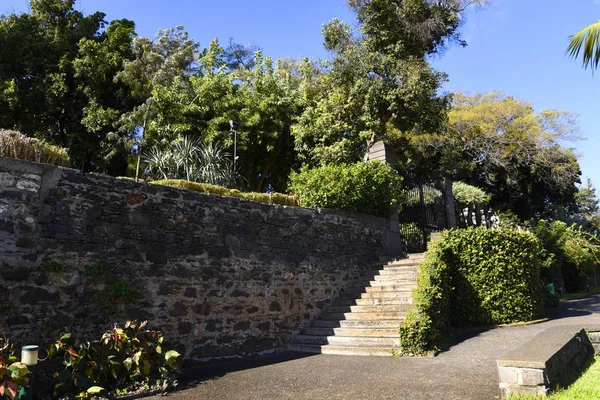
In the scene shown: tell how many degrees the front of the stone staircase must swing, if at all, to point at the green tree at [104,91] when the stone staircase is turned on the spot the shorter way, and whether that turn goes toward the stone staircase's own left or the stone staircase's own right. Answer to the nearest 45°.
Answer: approximately 135° to the stone staircase's own right

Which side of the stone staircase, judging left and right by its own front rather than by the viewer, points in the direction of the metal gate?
back

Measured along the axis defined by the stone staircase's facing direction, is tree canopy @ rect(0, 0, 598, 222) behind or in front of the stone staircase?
behind

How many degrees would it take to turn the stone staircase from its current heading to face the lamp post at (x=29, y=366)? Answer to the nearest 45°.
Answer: approximately 45° to its right

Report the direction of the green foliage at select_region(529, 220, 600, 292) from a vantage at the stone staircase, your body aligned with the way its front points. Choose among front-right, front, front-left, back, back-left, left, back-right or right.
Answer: back-left

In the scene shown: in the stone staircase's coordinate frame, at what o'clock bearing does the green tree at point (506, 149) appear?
The green tree is roughly at 7 o'clock from the stone staircase.

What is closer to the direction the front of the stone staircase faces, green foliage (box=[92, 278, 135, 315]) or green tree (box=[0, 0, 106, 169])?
the green foliage

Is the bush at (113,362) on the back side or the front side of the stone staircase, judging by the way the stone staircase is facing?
on the front side

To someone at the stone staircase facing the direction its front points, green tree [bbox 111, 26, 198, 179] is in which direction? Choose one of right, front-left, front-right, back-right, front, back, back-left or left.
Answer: back-right

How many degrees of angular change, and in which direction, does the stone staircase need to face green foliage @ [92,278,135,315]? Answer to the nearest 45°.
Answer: approximately 45° to its right

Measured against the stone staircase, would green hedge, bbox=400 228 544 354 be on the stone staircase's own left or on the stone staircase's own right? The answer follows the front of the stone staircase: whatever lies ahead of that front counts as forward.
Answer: on the stone staircase's own left

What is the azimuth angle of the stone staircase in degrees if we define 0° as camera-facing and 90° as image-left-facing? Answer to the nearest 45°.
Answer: approximately 0°
